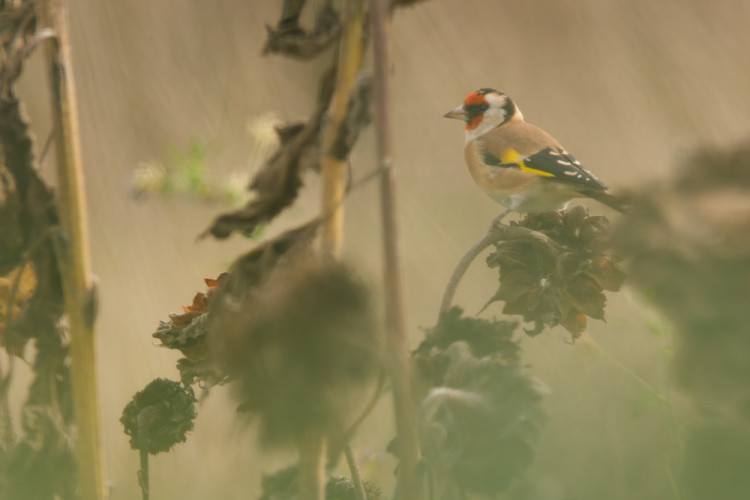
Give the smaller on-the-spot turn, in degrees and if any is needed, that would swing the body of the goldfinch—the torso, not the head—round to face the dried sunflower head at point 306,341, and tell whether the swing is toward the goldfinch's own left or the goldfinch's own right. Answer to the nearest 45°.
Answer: approximately 90° to the goldfinch's own left

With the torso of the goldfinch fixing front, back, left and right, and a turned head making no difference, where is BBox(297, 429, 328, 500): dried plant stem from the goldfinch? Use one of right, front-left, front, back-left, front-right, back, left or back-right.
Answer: left

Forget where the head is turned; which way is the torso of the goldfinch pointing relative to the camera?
to the viewer's left

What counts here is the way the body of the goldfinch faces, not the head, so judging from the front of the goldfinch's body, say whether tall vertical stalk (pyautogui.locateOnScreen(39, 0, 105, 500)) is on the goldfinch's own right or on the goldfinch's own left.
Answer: on the goldfinch's own left

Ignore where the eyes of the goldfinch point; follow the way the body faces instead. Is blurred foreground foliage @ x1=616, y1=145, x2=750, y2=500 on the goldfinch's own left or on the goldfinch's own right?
on the goldfinch's own left
